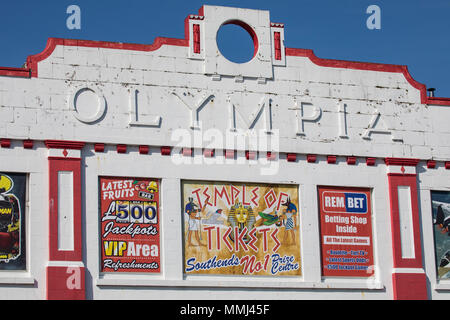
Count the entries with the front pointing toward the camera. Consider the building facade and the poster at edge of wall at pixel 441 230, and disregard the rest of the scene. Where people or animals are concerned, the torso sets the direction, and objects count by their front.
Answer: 2

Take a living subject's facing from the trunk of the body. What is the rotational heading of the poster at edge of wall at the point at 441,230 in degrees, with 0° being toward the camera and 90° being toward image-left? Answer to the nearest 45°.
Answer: approximately 0°
